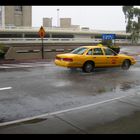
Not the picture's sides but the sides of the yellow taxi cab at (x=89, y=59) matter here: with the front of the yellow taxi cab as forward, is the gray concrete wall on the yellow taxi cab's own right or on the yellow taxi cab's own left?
on the yellow taxi cab's own left

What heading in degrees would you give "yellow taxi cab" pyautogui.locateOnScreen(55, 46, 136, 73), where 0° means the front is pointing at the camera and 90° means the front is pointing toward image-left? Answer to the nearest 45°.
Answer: approximately 225°
